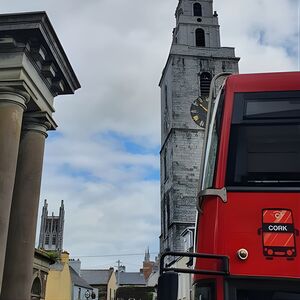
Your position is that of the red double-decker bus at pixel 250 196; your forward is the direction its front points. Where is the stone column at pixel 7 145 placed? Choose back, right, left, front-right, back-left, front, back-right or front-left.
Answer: front-right

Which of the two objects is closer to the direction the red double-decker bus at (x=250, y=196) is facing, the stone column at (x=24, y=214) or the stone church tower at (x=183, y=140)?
the stone column

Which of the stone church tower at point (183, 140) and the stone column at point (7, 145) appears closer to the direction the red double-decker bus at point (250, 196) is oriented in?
the stone column
